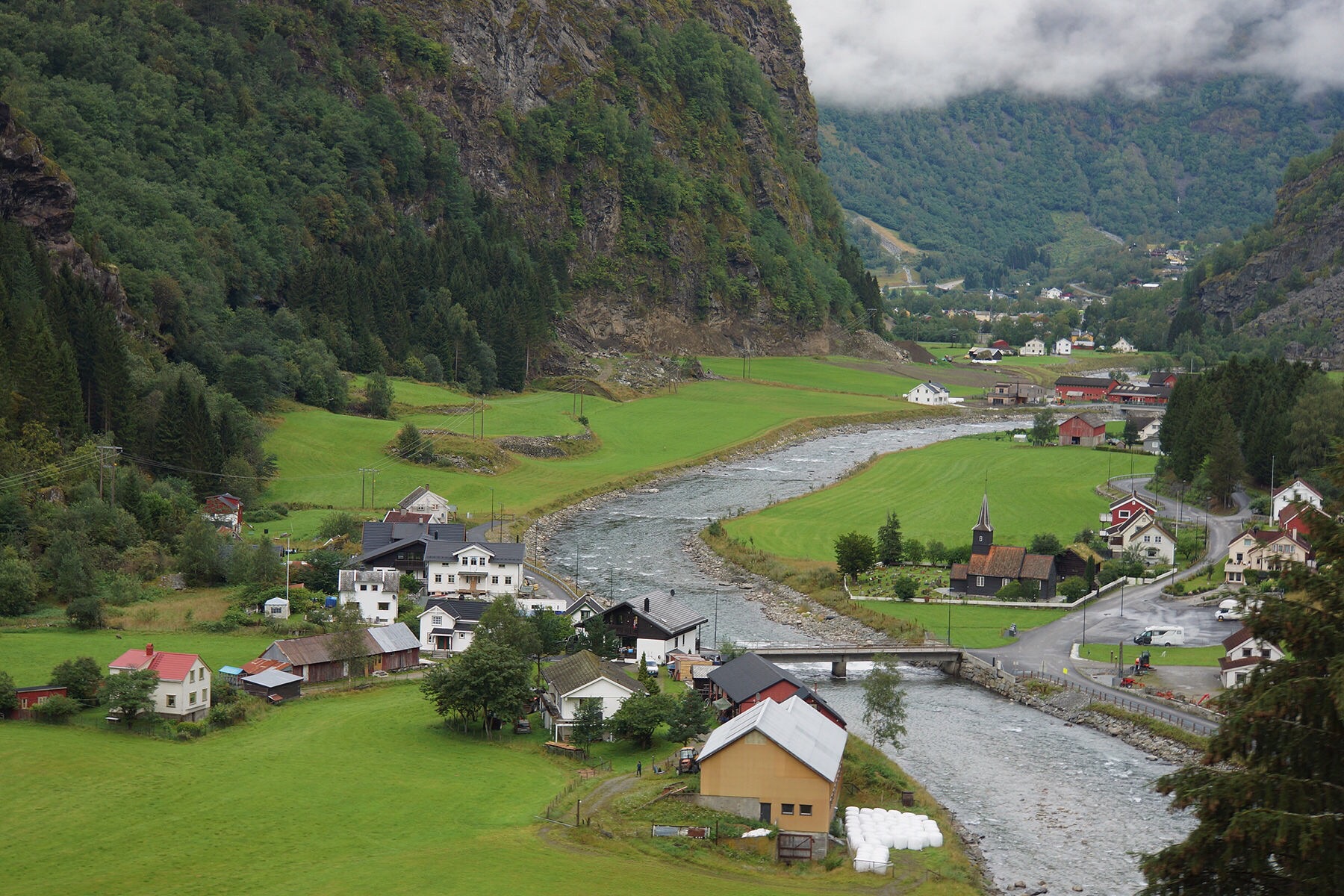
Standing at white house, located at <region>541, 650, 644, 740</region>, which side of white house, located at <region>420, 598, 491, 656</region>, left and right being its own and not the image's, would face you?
front

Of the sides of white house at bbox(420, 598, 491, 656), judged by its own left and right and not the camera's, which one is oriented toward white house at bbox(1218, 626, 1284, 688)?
left

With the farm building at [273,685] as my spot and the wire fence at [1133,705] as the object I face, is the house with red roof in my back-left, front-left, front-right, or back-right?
back-right

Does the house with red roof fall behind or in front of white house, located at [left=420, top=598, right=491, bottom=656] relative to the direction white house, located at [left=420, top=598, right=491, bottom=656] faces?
in front

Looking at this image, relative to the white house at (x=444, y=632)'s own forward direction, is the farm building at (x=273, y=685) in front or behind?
in front

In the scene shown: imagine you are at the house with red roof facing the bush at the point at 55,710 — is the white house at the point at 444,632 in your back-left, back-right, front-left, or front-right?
back-right

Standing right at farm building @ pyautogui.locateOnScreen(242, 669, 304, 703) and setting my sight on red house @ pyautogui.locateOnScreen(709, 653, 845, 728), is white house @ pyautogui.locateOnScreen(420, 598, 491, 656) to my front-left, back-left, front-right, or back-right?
front-left

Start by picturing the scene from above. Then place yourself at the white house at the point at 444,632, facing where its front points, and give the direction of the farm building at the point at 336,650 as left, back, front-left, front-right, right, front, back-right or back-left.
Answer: front-right

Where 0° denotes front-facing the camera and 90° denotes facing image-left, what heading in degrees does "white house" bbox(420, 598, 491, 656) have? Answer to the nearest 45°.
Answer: approximately 0°

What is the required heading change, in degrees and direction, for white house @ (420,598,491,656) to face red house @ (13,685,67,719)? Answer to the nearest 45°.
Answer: approximately 45° to its right

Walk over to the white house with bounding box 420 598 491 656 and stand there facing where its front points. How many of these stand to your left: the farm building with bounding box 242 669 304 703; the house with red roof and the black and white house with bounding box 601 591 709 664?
1

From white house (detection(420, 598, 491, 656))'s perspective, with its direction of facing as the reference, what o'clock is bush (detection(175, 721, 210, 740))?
The bush is roughly at 1 o'clock from the white house.
